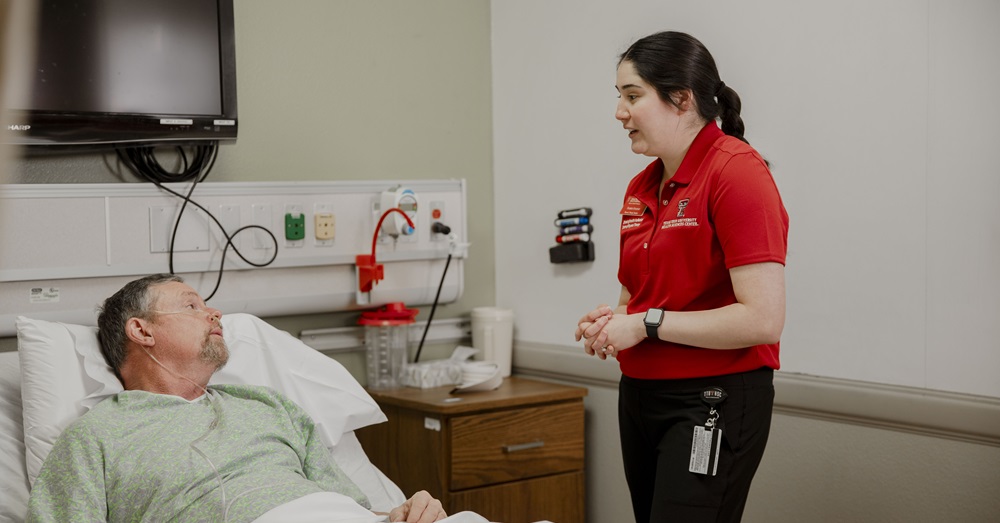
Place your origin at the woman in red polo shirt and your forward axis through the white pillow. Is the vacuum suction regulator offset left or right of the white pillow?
right

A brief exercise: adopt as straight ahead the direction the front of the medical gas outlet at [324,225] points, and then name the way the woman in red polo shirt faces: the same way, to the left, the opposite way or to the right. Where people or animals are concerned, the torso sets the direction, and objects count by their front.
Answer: to the right

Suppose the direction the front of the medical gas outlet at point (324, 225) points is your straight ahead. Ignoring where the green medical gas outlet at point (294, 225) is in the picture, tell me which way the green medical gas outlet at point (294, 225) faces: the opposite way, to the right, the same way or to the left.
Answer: the same way

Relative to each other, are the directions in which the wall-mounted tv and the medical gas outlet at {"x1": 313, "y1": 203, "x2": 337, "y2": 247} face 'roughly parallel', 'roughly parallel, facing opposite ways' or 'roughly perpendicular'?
roughly parallel

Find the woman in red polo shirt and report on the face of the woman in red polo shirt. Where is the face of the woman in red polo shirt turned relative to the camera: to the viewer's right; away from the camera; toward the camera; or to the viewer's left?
to the viewer's left

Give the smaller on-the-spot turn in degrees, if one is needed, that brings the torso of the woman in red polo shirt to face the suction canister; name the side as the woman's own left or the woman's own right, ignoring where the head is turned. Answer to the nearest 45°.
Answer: approximately 90° to the woman's own right

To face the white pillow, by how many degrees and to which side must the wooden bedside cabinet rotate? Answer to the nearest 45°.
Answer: approximately 90° to its right

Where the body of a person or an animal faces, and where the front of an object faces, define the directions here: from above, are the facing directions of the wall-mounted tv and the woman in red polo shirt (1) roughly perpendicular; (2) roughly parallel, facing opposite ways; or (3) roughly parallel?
roughly perpendicular

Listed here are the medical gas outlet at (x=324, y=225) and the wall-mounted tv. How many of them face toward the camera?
2

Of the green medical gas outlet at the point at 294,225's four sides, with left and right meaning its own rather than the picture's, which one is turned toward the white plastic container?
left

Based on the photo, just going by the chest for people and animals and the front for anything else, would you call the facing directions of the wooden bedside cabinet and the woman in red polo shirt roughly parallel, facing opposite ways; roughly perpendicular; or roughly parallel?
roughly perpendicular

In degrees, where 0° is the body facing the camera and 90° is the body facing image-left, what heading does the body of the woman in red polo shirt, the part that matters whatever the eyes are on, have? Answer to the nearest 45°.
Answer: approximately 45°

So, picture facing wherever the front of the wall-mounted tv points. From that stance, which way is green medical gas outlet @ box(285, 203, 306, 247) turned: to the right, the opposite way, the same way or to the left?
the same way

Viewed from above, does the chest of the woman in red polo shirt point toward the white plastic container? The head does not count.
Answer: no

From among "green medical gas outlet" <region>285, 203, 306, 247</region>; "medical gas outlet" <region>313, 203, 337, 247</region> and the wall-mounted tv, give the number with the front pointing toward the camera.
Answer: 3

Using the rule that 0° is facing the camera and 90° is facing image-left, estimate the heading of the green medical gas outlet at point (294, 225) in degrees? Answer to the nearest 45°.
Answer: approximately 0°
